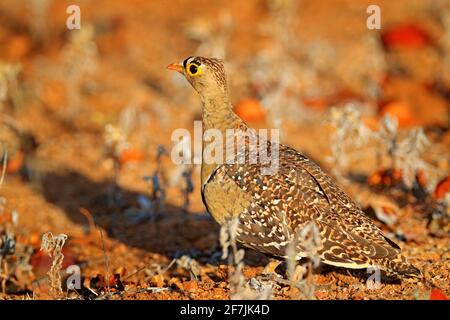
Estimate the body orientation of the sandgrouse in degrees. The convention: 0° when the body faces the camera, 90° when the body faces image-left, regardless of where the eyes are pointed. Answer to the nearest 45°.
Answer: approximately 90°

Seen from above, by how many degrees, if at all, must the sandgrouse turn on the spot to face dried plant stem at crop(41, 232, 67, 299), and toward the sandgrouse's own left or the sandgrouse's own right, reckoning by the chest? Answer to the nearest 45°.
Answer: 0° — it already faces it
